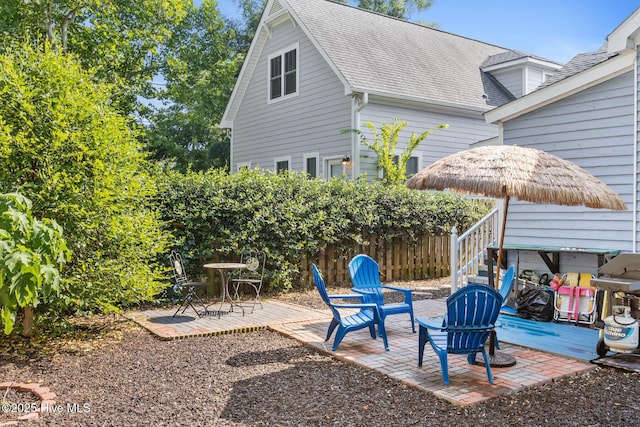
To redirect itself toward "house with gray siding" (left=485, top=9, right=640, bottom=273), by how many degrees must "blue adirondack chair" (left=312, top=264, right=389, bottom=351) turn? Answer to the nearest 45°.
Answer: approximately 45° to its left

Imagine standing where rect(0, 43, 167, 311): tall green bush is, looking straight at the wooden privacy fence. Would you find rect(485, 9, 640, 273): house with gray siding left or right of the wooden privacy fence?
right

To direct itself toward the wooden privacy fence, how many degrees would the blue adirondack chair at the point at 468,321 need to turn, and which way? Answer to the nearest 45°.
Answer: approximately 45° to its right

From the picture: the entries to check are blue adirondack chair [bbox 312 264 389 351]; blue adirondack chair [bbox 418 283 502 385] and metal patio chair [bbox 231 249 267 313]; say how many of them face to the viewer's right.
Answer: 1

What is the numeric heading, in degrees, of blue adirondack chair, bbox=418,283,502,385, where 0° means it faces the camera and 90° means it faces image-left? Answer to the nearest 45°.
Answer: approximately 135°

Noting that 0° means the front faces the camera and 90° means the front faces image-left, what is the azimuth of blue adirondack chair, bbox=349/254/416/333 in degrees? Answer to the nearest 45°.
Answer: approximately 315°

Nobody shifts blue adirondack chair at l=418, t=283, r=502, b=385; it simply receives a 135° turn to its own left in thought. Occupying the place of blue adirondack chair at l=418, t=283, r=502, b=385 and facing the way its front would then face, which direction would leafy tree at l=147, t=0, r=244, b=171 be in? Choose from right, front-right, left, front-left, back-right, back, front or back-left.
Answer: back-right

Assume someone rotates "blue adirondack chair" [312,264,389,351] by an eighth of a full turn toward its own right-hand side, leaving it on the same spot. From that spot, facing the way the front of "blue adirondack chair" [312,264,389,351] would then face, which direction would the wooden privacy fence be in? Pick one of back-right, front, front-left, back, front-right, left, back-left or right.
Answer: back-left

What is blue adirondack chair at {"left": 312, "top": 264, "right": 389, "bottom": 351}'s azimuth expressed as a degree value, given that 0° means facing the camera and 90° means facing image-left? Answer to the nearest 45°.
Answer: approximately 270°

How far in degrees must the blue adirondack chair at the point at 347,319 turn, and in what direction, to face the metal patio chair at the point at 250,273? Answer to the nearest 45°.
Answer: approximately 135° to its left

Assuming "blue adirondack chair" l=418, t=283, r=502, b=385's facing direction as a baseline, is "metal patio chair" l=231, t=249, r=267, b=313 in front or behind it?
in front

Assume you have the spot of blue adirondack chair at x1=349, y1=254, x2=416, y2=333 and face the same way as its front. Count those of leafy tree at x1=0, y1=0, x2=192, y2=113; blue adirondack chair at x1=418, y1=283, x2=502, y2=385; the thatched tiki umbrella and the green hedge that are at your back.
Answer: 2
